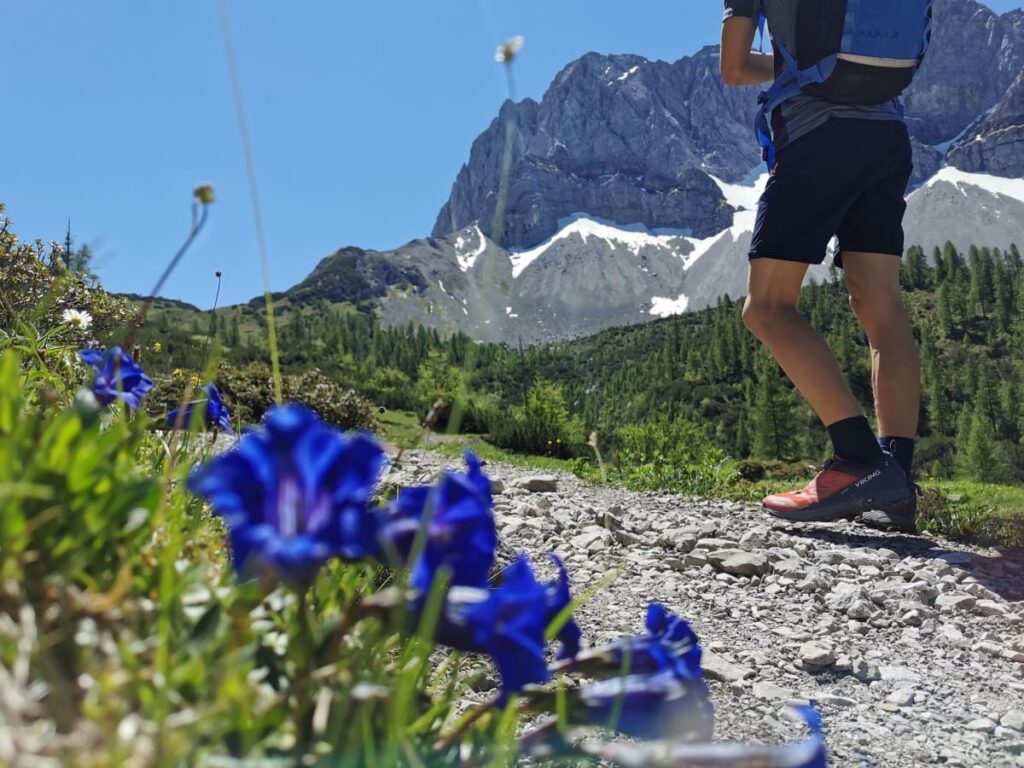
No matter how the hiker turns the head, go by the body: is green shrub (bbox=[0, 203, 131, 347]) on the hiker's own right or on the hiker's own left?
on the hiker's own left

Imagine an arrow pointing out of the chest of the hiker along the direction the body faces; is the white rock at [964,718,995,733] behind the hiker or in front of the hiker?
behind

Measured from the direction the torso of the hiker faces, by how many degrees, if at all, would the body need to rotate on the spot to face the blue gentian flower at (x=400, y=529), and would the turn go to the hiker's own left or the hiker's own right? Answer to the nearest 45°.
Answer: approximately 135° to the hiker's own left

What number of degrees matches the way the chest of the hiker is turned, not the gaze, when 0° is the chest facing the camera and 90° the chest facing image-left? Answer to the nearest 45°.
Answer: approximately 135°

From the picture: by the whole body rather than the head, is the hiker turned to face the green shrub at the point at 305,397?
yes

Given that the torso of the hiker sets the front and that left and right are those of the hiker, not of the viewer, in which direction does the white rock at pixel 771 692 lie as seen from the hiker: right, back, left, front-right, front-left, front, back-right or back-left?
back-left

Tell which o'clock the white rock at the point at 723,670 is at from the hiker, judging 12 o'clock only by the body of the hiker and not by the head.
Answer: The white rock is roughly at 8 o'clock from the hiker.

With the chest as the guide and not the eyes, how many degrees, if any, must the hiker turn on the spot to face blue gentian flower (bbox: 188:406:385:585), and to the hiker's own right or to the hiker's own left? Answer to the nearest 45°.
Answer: approximately 135° to the hiker's own left

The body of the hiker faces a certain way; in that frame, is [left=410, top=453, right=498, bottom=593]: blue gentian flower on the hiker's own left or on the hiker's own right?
on the hiker's own left

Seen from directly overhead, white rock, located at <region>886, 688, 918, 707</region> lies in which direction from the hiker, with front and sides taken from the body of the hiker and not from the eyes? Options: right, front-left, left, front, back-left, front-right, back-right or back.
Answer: back-left
